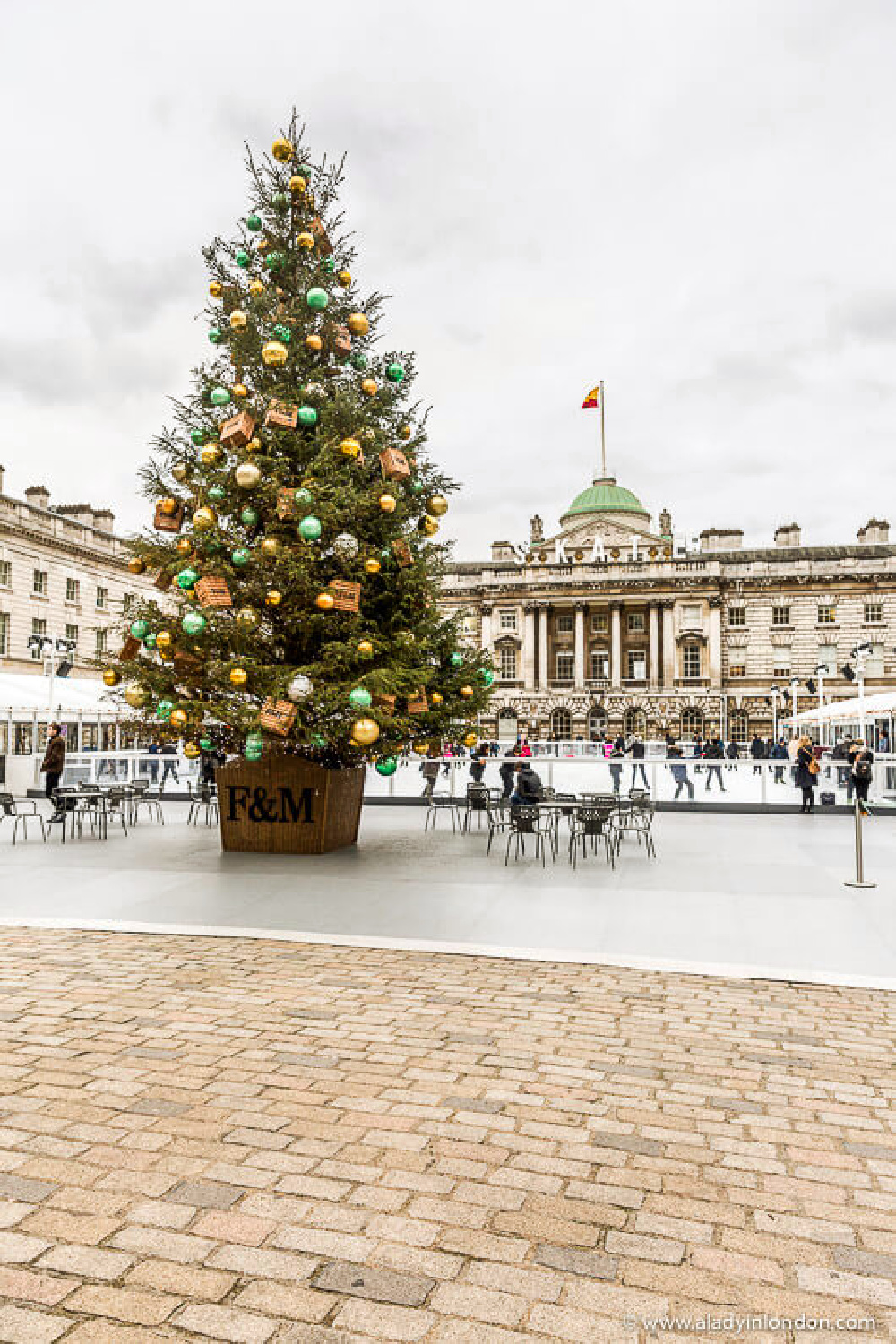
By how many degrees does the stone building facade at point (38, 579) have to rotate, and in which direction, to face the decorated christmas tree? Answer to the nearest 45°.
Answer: approximately 45° to its right

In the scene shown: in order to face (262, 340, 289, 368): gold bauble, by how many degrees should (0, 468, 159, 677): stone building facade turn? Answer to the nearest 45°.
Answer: approximately 45° to its right

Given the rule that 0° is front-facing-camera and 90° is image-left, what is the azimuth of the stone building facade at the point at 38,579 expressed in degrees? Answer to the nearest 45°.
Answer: approximately 315°

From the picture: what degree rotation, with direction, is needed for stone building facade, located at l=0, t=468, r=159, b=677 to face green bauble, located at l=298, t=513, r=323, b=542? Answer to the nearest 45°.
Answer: approximately 45° to its right
